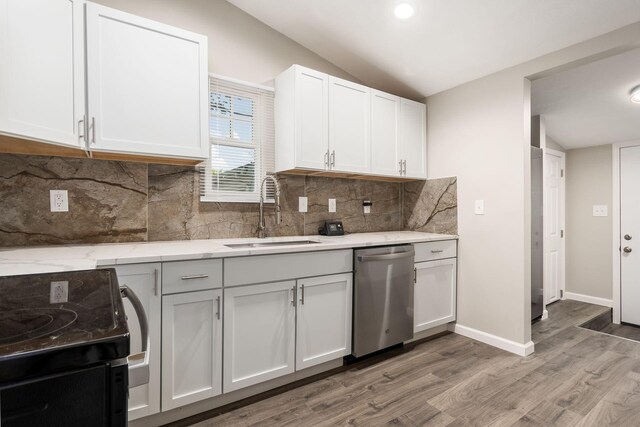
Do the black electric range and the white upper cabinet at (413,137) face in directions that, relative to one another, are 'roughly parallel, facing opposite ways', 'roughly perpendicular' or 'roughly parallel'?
roughly perpendicular

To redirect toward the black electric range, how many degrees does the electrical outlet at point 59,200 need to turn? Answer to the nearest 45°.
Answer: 0° — it already faces it

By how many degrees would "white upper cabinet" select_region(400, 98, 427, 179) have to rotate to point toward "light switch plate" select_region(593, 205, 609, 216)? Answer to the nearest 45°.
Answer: approximately 90° to its left

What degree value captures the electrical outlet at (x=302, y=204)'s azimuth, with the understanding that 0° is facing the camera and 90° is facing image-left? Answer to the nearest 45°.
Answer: approximately 315°

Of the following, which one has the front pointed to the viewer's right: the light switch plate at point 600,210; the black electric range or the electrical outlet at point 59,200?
the black electric range

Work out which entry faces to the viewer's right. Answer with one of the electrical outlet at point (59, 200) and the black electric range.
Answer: the black electric range

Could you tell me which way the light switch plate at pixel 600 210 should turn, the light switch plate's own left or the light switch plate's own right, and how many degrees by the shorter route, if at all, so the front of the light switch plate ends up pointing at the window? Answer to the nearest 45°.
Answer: approximately 45° to the light switch plate's own right

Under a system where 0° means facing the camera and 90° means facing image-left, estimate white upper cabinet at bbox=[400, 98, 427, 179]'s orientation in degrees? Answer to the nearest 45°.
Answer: approximately 315°
